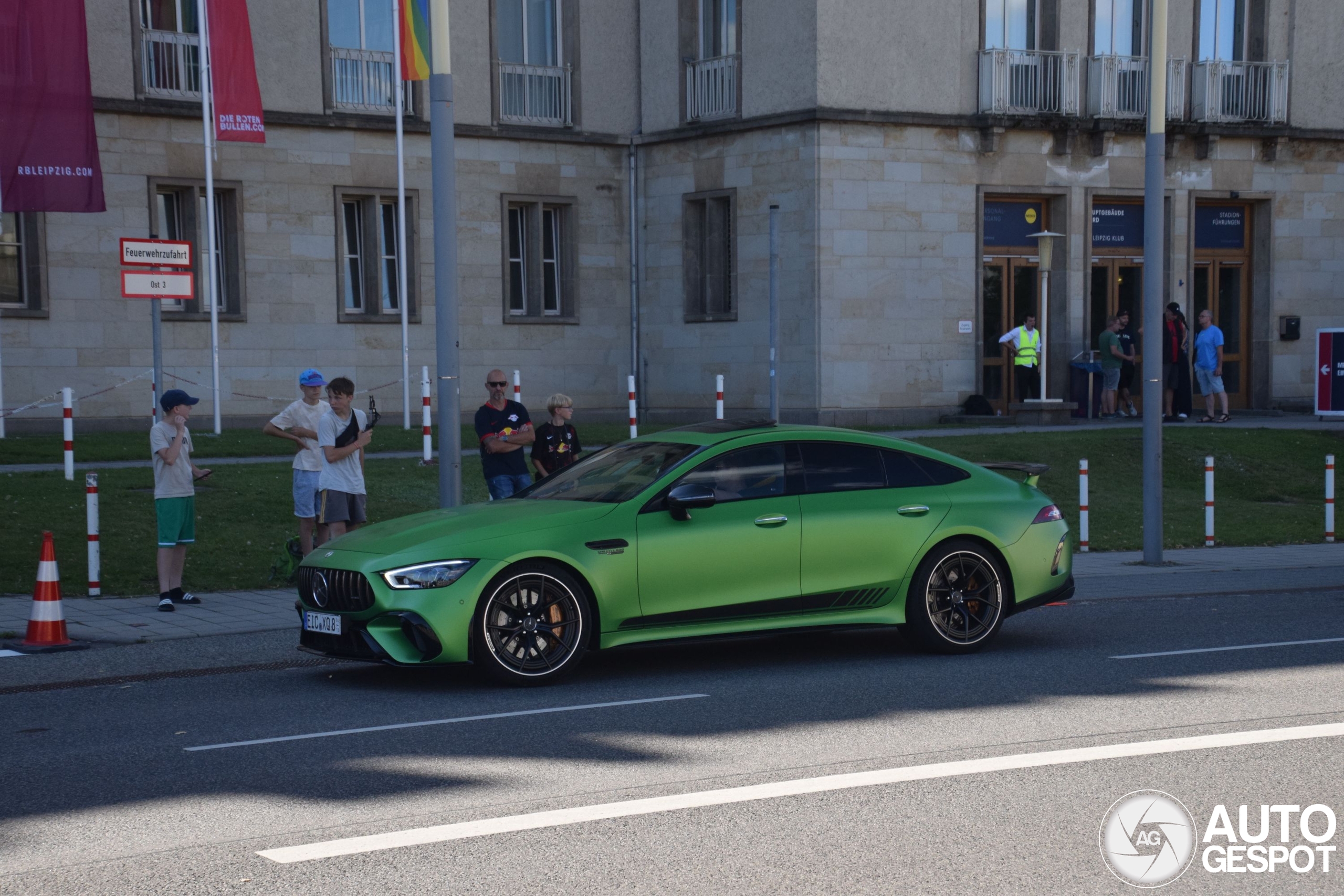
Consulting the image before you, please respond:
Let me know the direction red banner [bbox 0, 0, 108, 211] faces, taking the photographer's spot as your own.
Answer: facing the viewer

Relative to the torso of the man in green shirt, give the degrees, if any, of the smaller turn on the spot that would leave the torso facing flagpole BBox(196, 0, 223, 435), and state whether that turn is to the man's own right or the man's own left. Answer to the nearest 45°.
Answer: approximately 135° to the man's own right

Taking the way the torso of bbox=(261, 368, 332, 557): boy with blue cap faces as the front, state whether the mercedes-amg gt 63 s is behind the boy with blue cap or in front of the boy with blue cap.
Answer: in front

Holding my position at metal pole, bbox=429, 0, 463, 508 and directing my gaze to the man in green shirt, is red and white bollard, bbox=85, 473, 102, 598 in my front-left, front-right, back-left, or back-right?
back-left

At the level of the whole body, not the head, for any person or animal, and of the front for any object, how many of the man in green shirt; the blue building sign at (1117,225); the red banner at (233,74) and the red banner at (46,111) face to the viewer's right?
1

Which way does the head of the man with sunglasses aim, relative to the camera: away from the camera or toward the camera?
toward the camera

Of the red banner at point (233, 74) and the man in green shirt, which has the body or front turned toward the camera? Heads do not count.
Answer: the red banner

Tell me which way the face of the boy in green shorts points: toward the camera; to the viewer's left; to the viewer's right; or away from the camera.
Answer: to the viewer's right

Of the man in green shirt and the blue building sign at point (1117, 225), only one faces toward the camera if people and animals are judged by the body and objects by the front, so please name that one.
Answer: the blue building sign

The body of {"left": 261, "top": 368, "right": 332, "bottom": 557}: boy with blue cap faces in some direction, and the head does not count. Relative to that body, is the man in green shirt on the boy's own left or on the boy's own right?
on the boy's own left

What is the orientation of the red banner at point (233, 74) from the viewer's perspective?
toward the camera

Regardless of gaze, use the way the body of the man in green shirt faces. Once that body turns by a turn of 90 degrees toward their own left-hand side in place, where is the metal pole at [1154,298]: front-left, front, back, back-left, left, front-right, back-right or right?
back

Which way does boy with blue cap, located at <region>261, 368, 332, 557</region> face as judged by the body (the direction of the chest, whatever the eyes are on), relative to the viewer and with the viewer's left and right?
facing the viewer and to the right of the viewer

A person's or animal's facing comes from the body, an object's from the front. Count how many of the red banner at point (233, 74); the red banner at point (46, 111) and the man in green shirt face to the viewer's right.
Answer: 1

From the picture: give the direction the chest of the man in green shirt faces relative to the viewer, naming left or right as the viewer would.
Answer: facing to the right of the viewer

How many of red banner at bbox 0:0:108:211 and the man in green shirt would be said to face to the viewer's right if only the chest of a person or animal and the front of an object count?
1
